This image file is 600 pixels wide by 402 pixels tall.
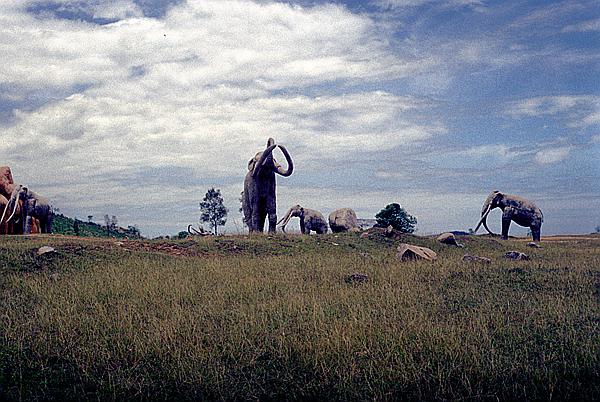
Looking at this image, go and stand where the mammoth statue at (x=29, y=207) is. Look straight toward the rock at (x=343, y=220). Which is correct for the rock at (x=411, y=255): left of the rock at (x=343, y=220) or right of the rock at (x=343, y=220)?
right

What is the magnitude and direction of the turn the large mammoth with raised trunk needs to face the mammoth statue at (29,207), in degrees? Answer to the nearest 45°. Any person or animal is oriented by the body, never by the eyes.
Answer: approximately 135° to its right

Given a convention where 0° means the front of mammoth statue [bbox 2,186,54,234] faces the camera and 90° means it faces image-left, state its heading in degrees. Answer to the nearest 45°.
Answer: approximately 45°

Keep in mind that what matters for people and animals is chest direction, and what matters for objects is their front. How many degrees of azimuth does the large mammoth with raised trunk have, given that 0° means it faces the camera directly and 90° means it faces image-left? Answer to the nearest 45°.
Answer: approximately 315°

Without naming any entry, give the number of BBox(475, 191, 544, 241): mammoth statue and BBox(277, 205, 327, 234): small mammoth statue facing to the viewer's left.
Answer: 2

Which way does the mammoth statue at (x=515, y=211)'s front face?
to the viewer's left

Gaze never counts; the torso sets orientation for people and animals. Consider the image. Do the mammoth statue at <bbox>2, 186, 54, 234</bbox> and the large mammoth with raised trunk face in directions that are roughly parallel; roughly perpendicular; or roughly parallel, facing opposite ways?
roughly perpendicular

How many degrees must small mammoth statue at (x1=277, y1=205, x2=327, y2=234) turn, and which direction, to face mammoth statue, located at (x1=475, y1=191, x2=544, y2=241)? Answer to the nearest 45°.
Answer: approximately 180°

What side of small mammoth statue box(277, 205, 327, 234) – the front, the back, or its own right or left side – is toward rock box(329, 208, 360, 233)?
back

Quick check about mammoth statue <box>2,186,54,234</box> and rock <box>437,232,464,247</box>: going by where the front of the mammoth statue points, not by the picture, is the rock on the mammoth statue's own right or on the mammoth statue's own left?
on the mammoth statue's own left

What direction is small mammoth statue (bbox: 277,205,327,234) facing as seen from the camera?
to the viewer's left
